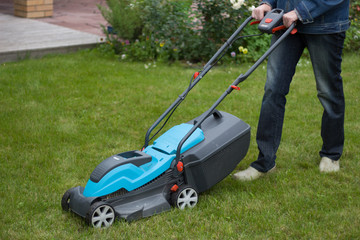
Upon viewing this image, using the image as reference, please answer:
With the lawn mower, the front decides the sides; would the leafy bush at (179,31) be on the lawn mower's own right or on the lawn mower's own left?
on the lawn mower's own right

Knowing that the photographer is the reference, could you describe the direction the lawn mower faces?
facing the viewer and to the left of the viewer

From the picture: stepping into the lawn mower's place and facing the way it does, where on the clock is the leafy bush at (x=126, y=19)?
The leafy bush is roughly at 4 o'clock from the lawn mower.
